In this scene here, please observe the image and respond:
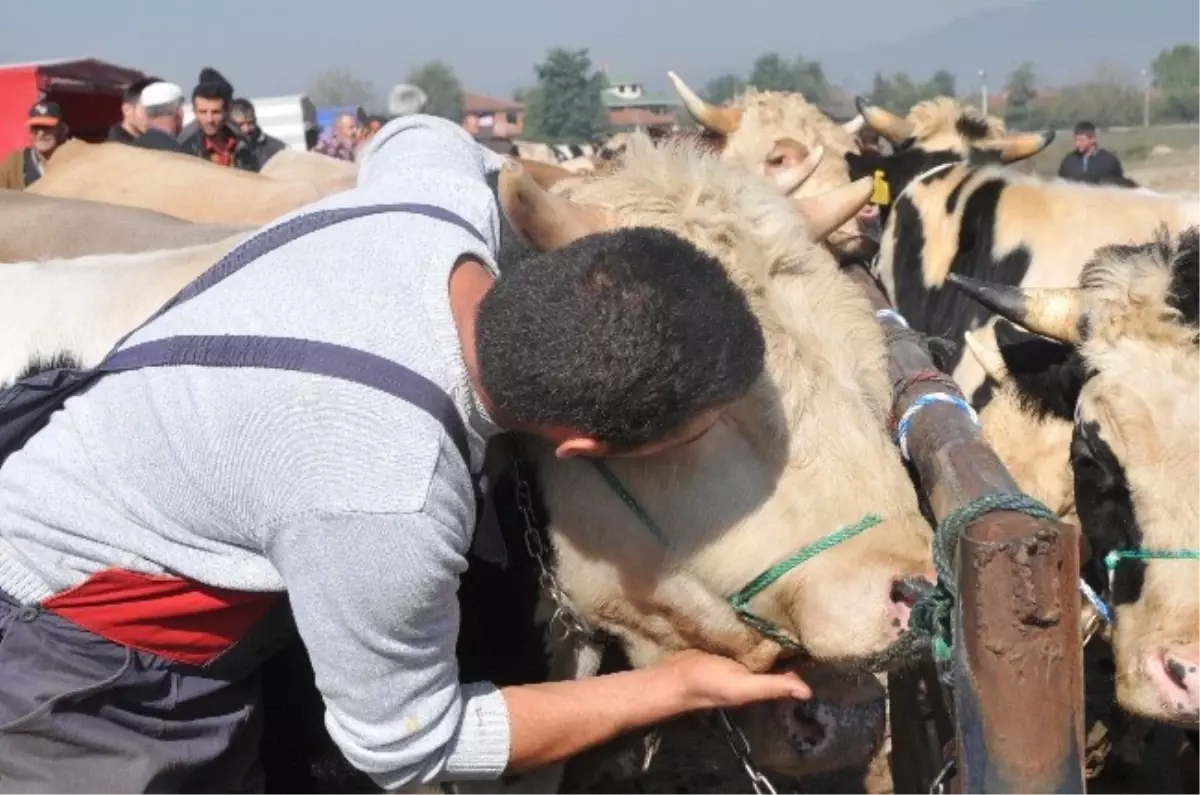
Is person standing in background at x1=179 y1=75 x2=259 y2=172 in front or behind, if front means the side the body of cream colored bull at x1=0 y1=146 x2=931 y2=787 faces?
behind

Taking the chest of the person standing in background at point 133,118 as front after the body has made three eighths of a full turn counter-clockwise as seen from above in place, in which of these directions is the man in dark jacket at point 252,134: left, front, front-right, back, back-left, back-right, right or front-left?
right

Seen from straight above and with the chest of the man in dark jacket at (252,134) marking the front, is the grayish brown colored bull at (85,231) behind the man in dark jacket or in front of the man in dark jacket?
in front

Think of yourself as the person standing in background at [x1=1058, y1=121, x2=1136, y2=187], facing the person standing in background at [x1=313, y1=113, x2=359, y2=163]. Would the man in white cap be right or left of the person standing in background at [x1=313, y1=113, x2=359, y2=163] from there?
left

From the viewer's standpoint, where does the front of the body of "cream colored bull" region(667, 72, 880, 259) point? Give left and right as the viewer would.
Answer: facing the viewer and to the right of the viewer

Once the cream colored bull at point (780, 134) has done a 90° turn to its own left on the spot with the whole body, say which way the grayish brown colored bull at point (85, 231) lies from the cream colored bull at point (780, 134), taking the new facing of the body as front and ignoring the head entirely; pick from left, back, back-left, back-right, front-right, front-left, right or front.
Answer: back

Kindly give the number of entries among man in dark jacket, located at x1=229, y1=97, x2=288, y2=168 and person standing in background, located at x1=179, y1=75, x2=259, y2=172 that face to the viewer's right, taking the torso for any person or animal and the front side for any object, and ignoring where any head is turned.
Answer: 0

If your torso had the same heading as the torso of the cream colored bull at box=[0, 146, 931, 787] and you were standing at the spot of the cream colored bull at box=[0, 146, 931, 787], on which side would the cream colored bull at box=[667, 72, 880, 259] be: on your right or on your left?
on your left

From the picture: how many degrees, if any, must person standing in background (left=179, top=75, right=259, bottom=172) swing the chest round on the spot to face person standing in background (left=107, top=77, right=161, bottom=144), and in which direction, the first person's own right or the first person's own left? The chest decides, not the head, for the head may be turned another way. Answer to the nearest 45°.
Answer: approximately 135° to the first person's own right

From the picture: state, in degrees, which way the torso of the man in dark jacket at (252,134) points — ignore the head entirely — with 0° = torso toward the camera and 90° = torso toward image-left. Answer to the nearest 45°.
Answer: approximately 45°
